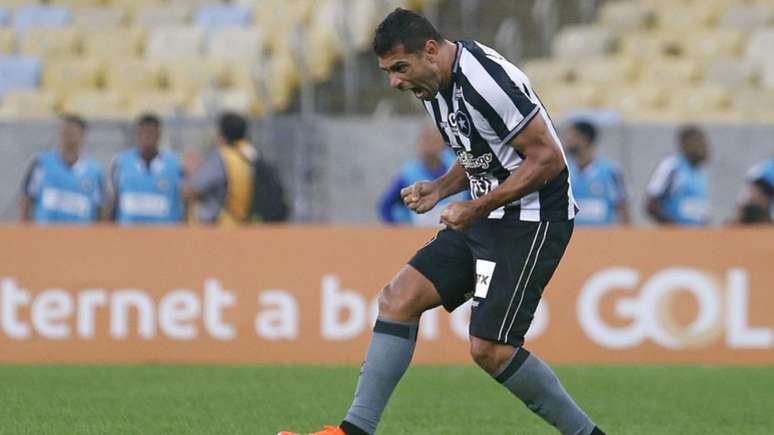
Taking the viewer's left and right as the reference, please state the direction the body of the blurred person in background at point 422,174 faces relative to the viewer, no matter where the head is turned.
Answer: facing the viewer and to the right of the viewer

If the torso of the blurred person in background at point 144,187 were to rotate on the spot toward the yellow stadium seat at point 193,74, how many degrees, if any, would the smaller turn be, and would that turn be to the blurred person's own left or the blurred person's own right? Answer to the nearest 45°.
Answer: approximately 180°

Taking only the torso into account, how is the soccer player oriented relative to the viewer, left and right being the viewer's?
facing the viewer and to the left of the viewer

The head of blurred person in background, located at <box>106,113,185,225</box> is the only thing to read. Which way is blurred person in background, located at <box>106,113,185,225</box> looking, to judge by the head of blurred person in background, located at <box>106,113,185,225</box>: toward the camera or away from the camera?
toward the camera

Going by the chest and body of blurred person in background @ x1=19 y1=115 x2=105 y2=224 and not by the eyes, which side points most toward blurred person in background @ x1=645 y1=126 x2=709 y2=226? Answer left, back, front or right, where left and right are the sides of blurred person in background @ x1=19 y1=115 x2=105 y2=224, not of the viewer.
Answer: left

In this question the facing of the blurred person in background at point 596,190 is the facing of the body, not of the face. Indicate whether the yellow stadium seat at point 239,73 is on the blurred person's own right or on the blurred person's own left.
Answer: on the blurred person's own right

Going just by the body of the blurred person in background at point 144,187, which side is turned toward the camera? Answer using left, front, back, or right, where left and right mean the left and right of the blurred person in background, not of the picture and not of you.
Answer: front

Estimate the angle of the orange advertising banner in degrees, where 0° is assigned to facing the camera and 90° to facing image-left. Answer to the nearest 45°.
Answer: approximately 0°

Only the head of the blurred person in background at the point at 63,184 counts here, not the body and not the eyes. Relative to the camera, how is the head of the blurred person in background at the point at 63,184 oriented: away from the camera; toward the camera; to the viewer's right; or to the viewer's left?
toward the camera

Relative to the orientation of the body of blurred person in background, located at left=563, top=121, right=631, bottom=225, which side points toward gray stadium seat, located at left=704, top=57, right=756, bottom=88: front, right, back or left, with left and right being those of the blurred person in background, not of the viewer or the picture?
back

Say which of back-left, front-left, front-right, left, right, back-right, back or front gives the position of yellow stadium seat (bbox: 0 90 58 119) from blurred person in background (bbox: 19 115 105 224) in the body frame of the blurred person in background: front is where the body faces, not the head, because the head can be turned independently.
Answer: back

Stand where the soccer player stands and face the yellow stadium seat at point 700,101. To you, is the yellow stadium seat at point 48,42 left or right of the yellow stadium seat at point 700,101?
left

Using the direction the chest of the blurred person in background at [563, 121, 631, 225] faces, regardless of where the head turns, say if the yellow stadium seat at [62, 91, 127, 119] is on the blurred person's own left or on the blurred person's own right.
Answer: on the blurred person's own right

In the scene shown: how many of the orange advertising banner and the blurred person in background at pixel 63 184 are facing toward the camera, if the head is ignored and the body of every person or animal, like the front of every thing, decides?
2

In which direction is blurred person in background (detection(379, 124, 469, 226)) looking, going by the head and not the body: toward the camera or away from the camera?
toward the camera

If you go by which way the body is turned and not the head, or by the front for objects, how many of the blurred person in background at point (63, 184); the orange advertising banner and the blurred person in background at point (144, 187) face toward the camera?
3
